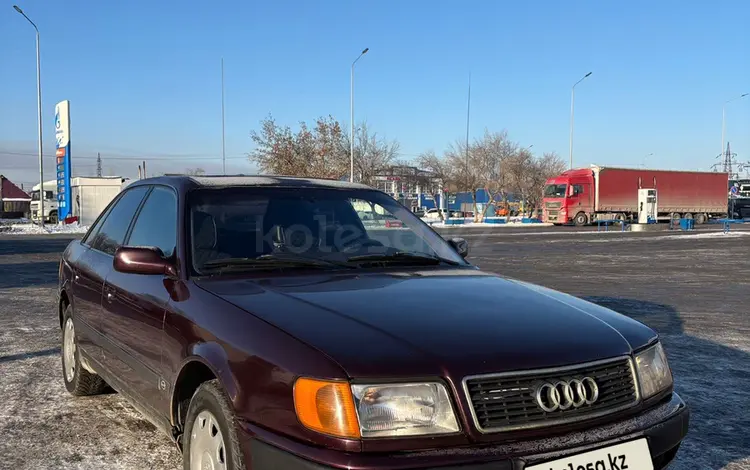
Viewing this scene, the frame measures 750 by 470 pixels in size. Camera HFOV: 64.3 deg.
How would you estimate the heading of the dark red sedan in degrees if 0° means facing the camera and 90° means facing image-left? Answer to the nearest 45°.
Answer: approximately 315°

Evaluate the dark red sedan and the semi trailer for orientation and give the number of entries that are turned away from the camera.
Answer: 0

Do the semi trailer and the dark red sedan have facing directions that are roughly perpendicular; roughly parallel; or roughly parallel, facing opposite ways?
roughly perpendicular

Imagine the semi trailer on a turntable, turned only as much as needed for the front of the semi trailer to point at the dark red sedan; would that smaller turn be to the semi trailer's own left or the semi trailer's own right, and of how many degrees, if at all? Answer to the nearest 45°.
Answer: approximately 45° to the semi trailer's own left

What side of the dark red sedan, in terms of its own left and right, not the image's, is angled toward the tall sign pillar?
back

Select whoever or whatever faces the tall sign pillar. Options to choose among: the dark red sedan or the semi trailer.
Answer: the semi trailer

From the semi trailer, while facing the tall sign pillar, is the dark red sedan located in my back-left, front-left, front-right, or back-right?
front-left

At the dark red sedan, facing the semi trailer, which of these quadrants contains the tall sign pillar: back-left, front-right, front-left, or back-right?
front-left

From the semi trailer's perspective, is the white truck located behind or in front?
in front

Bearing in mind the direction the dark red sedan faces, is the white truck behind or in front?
behind

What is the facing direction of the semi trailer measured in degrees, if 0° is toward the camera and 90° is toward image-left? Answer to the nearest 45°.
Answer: approximately 45°
